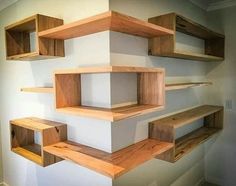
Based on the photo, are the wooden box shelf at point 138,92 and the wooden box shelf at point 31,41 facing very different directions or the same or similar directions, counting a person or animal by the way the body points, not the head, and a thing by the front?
same or similar directions

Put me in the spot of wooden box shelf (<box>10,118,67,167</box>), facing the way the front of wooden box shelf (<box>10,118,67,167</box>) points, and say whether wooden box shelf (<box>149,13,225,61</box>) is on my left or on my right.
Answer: on my left

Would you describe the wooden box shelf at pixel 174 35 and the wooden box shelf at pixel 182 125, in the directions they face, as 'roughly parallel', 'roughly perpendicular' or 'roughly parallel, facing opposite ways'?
roughly parallel

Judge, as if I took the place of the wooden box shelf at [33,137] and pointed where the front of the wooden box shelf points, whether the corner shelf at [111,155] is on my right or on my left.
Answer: on my left

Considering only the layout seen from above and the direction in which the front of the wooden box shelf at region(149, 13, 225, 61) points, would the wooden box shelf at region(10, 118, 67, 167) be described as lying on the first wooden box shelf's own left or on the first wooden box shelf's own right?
on the first wooden box shelf's own right

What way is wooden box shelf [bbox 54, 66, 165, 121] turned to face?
toward the camera
